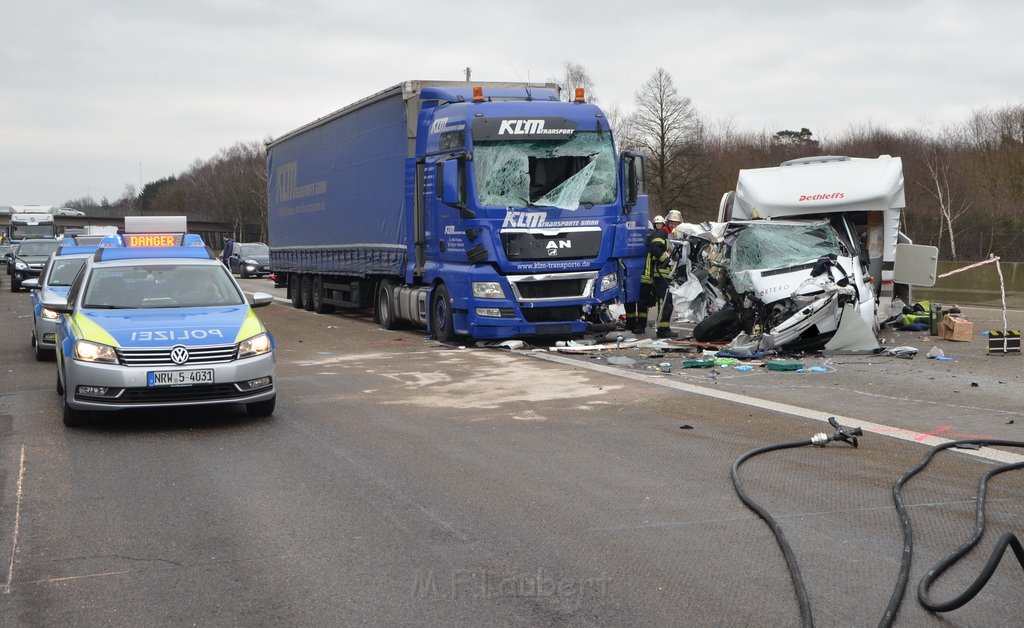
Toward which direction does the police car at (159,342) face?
toward the camera

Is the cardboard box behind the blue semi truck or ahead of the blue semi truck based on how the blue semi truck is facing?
ahead

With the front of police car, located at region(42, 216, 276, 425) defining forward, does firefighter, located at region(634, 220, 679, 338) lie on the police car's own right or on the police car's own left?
on the police car's own left

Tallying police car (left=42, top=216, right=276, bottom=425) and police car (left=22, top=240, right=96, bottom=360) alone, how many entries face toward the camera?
2

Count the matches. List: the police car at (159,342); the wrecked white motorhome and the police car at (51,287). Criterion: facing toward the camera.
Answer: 3

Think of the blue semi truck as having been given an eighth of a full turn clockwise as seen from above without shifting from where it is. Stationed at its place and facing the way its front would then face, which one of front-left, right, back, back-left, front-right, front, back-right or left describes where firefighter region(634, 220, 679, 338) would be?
left

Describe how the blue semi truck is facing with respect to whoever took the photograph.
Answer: facing the viewer and to the right of the viewer

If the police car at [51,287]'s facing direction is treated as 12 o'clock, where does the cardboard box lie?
The cardboard box is roughly at 10 o'clock from the police car.

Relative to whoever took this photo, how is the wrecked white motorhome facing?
facing the viewer

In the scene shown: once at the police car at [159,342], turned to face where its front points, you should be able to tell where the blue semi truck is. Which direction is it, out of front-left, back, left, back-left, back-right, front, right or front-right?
back-left

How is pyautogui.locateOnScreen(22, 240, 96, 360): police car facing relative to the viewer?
toward the camera

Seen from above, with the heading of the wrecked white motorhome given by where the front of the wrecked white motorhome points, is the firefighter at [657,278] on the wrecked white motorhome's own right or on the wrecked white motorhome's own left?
on the wrecked white motorhome's own right

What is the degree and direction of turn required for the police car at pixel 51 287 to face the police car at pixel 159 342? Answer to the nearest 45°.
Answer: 0° — it already faces it

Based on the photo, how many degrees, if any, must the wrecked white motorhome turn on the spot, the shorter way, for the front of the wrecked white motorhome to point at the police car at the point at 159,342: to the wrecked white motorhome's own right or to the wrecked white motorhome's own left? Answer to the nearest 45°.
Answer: approximately 45° to the wrecked white motorhome's own right

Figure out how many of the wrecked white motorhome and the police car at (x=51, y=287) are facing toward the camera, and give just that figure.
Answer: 2
